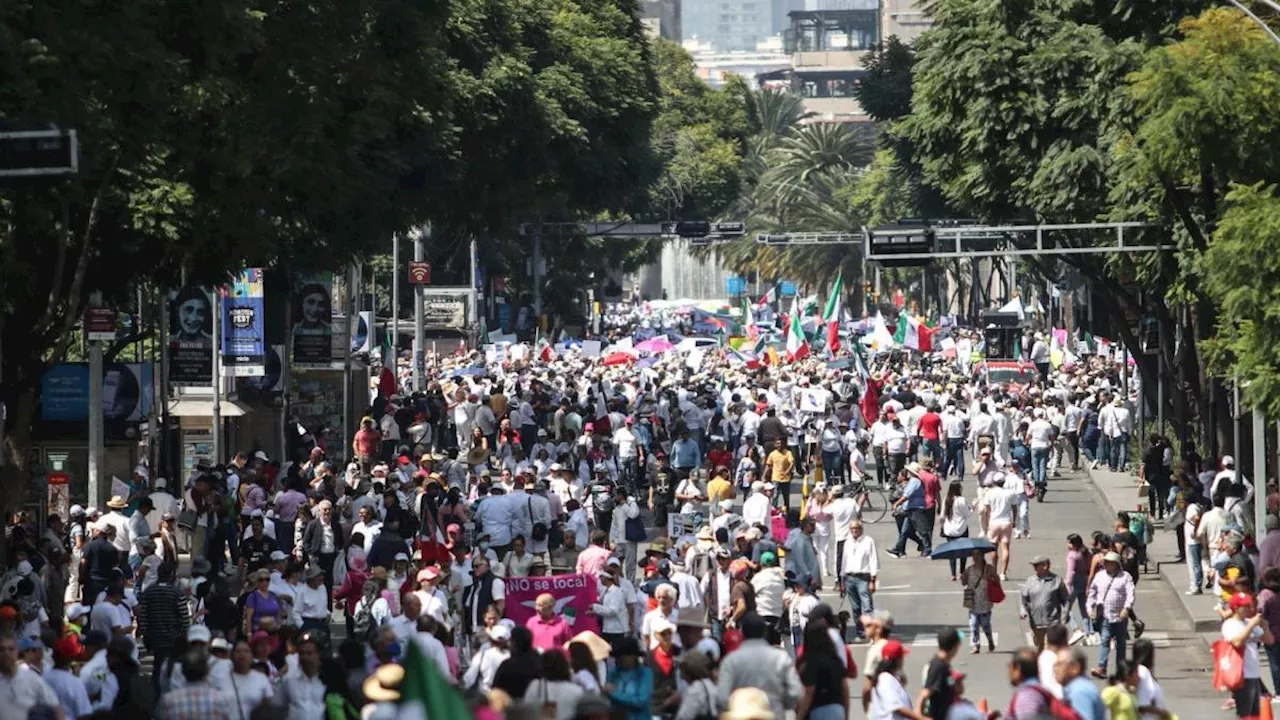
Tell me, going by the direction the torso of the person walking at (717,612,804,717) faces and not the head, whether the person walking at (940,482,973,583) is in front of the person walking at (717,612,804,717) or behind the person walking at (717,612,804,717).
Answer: in front

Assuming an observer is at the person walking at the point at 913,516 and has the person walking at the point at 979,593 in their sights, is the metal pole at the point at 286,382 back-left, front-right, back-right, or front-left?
back-right

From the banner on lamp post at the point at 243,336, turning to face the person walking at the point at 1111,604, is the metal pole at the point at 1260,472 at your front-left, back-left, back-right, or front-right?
front-left

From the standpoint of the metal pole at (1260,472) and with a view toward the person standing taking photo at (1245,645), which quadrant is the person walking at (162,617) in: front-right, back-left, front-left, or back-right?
front-right

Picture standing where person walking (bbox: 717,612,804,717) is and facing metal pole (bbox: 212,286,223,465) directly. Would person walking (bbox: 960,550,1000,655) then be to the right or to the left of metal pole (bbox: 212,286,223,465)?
right

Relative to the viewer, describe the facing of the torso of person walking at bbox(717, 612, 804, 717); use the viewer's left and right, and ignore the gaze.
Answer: facing away from the viewer

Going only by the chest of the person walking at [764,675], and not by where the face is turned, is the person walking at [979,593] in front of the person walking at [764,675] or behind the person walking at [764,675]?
in front

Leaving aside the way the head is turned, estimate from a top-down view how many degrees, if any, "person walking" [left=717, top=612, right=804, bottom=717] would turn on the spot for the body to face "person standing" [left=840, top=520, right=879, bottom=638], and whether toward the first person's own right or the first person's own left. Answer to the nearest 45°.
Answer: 0° — they already face them

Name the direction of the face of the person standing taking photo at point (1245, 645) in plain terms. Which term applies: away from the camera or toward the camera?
toward the camera

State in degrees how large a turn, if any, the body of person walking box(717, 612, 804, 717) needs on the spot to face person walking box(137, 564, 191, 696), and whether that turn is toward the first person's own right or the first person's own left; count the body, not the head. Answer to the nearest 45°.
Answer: approximately 45° to the first person's own left

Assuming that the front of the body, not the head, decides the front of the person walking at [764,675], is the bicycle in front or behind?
in front
